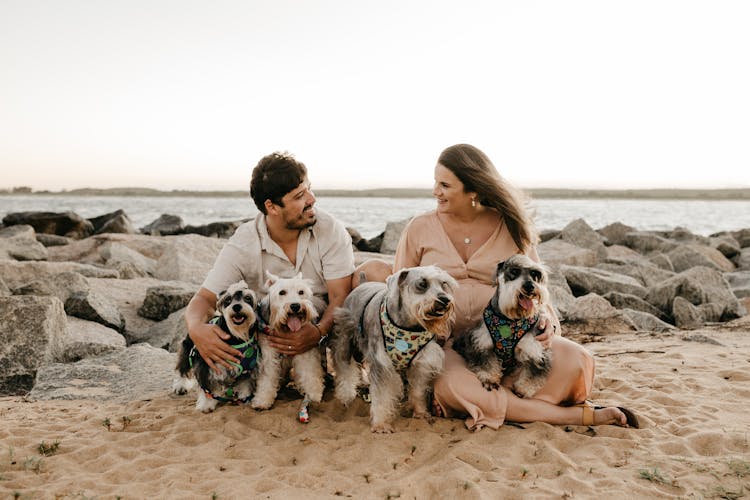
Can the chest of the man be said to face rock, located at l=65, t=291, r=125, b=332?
no

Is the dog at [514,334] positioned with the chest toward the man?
no

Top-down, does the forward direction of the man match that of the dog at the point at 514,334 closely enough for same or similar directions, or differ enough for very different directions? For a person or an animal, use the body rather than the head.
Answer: same or similar directions

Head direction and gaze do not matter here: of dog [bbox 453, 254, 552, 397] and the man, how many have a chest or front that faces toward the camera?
2

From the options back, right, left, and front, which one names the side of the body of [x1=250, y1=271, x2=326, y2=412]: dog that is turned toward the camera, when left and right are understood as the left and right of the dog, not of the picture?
front

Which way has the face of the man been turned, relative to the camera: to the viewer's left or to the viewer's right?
to the viewer's right

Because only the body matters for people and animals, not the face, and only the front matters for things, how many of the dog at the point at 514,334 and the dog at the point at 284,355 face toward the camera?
2

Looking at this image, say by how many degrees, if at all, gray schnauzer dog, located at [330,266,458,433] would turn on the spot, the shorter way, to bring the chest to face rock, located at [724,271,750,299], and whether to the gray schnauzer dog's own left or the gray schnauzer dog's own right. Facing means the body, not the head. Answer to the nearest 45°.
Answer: approximately 90° to the gray schnauzer dog's own left

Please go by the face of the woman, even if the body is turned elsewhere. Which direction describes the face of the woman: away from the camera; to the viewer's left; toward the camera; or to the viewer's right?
to the viewer's left

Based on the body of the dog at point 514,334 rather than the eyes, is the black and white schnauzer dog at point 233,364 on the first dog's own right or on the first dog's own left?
on the first dog's own right

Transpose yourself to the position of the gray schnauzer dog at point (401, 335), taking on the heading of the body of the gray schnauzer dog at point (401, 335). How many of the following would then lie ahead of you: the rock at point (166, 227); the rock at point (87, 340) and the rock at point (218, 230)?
0

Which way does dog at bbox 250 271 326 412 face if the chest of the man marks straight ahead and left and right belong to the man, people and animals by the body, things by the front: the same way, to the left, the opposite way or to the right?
the same way

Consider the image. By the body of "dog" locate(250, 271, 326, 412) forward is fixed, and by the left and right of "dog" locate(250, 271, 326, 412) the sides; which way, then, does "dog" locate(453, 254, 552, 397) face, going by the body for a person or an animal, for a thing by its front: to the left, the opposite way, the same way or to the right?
the same way

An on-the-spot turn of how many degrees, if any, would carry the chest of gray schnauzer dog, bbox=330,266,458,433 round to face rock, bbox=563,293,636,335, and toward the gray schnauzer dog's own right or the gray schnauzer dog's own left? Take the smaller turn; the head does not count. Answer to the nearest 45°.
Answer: approximately 90° to the gray schnauzer dog's own left

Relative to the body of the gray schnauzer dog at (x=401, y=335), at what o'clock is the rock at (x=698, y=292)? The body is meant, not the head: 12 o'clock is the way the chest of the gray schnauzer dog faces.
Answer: The rock is roughly at 9 o'clock from the gray schnauzer dog.

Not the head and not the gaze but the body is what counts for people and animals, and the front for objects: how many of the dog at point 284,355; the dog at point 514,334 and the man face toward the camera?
3
